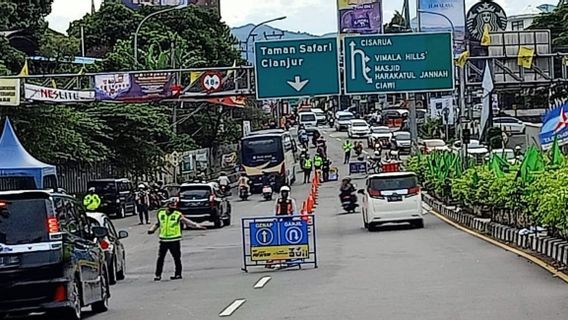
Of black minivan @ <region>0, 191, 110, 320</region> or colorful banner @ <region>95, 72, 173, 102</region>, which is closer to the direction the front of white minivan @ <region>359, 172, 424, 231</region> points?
the colorful banner

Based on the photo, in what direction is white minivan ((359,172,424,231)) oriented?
away from the camera

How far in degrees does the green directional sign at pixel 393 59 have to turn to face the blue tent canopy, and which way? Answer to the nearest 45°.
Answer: approximately 90° to its right

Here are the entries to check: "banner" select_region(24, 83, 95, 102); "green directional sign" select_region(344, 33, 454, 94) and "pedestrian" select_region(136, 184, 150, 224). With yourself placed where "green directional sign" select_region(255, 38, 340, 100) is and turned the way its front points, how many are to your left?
1

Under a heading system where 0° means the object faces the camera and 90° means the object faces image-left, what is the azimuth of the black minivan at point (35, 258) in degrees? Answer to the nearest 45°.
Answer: approximately 225°

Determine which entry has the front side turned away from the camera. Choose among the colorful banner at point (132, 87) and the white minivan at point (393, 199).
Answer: the white minivan

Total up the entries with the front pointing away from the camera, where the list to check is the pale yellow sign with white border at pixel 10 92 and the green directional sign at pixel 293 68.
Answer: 0

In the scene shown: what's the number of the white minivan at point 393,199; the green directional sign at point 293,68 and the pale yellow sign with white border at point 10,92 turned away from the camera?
1
